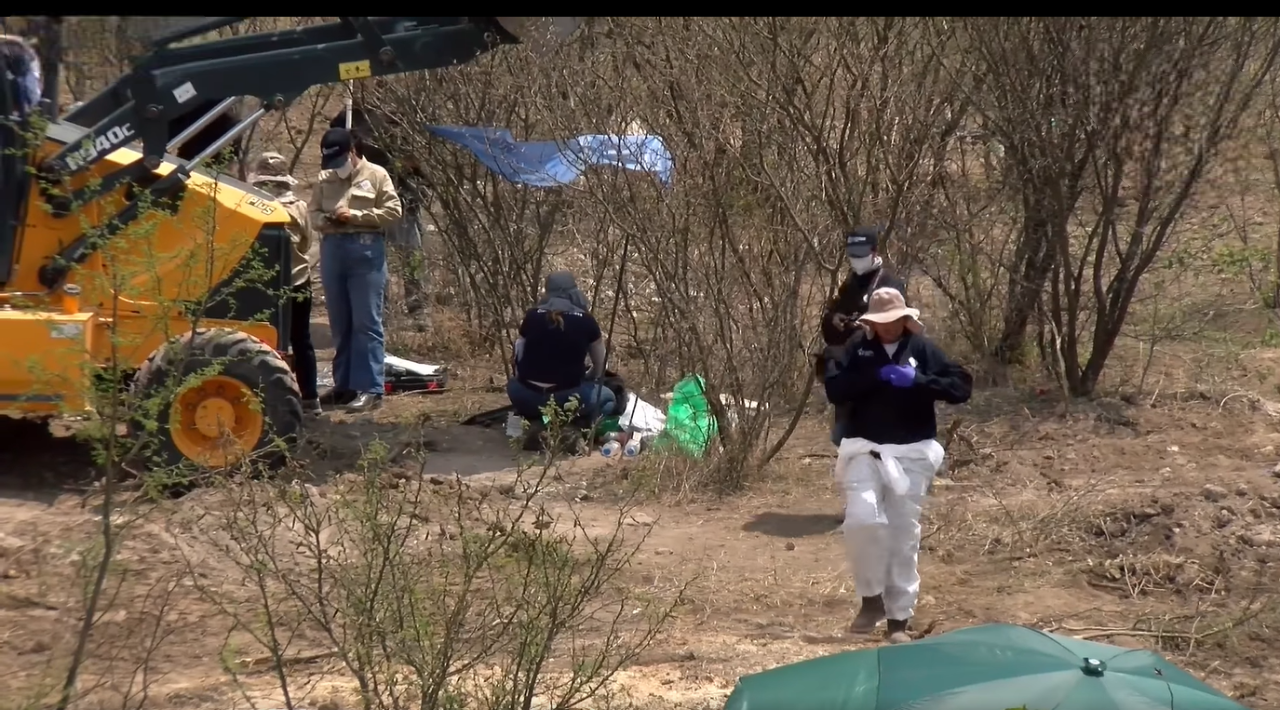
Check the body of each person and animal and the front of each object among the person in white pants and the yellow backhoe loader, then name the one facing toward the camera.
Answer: the person in white pants

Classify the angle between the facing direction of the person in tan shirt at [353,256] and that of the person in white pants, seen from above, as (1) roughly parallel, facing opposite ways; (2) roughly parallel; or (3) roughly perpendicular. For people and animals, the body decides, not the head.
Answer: roughly parallel

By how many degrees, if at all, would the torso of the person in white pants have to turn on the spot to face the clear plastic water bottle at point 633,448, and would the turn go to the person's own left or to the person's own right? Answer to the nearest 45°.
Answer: approximately 135° to the person's own right

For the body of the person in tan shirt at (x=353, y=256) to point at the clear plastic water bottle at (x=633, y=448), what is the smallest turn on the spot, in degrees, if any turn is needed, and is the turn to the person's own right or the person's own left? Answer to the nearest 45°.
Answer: approximately 90° to the person's own left

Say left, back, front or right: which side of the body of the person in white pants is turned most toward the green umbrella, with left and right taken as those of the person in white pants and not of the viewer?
front

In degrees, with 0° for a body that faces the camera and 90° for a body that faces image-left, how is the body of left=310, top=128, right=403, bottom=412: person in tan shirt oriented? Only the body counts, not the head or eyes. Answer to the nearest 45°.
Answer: approximately 45°

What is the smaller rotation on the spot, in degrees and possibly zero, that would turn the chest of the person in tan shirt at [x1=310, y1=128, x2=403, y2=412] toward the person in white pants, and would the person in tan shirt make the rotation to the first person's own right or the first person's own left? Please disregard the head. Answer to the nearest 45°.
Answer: approximately 90° to the first person's own left

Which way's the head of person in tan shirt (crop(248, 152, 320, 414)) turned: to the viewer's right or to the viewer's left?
to the viewer's right

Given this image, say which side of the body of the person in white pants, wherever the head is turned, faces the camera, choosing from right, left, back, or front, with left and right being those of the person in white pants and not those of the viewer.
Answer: front

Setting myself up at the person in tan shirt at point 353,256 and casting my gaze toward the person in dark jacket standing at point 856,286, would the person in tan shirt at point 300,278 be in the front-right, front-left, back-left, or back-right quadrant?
back-right

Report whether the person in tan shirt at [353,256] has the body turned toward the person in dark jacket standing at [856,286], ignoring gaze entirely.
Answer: no

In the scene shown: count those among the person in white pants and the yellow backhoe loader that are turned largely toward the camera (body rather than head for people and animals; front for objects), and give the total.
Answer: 1
